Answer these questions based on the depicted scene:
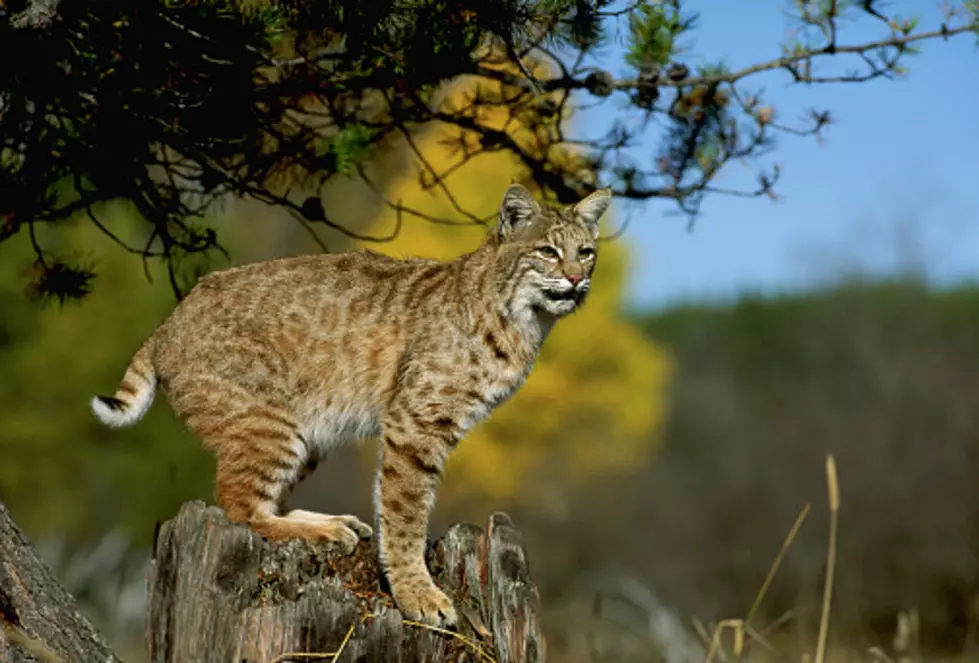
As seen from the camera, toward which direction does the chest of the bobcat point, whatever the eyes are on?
to the viewer's right

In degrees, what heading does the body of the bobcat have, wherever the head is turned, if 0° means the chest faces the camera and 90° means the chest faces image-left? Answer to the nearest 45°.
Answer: approximately 270°
